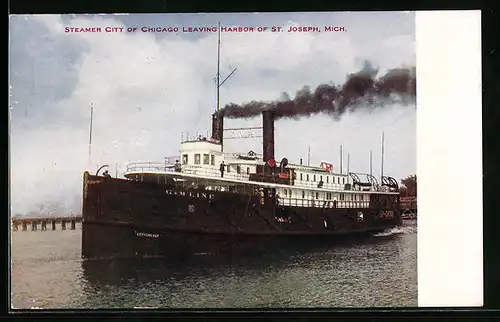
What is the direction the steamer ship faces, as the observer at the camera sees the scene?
facing the viewer and to the left of the viewer

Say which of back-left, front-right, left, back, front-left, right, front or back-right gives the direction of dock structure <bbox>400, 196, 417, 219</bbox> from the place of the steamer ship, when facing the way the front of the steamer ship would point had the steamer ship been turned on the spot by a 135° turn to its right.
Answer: right
